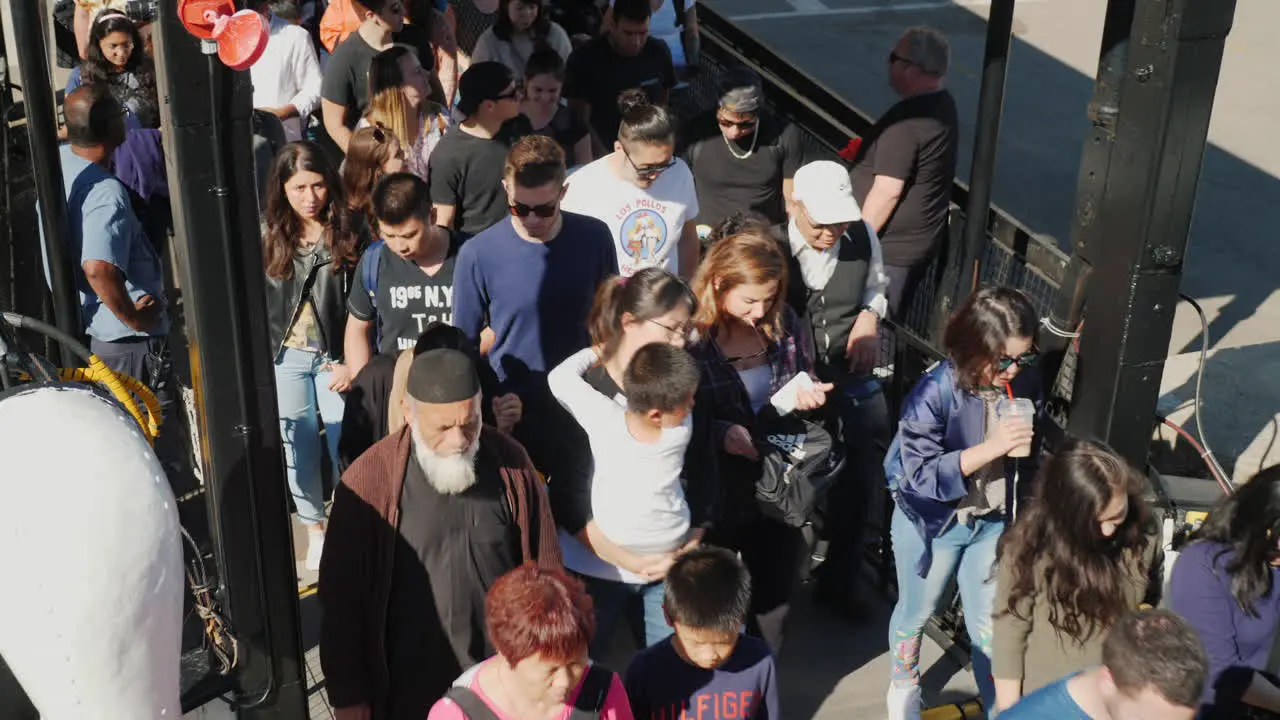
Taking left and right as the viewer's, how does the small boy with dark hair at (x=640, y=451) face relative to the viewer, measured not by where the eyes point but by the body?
facing away from the viewer and to the right of the viewer

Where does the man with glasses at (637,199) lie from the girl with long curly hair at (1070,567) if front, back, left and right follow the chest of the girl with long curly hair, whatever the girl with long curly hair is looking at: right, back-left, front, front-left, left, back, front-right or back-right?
back

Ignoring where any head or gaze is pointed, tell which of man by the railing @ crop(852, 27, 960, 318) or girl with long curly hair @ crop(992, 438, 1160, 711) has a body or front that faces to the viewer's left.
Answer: the man by the railing

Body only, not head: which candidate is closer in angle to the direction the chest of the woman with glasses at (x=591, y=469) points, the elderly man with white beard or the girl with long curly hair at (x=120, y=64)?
the elderly man with white beard

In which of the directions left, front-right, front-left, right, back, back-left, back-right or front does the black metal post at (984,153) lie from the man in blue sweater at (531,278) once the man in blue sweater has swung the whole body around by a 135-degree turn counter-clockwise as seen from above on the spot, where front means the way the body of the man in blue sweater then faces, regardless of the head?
front

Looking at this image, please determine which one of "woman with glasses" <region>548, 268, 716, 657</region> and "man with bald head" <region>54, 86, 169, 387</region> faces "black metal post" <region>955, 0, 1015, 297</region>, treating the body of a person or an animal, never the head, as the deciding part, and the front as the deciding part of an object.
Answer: the man with bald head

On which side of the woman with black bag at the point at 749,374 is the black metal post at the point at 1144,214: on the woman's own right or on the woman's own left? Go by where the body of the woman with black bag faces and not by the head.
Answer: on the woman's own left

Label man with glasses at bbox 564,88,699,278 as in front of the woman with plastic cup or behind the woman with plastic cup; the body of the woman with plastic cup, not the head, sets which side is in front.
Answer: behind

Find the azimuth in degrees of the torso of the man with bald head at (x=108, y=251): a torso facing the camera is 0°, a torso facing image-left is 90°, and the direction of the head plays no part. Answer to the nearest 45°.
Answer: approximately 270°

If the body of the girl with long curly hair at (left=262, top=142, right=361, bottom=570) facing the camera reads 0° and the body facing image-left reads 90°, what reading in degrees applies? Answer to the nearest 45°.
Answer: approximately 0°

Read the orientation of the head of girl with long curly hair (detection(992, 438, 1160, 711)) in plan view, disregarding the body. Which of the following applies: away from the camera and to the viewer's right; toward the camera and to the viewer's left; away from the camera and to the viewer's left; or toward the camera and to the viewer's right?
toward the camera and to the viewer's right

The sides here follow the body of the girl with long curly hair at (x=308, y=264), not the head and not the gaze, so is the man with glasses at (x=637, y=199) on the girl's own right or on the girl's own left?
on the girl's own left

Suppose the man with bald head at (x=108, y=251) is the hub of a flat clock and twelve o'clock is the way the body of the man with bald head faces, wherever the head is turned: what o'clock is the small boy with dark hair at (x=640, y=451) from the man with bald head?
The small boy with dark hair is roughly at 2 o'clock from the man with bald head.
